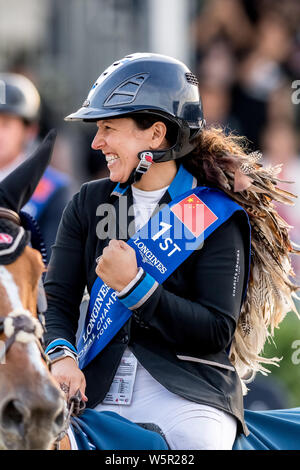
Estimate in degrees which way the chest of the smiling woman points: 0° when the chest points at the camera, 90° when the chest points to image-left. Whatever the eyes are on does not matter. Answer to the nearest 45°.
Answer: approximately 45°

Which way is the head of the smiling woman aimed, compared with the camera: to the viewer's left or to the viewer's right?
to the viewer's left
